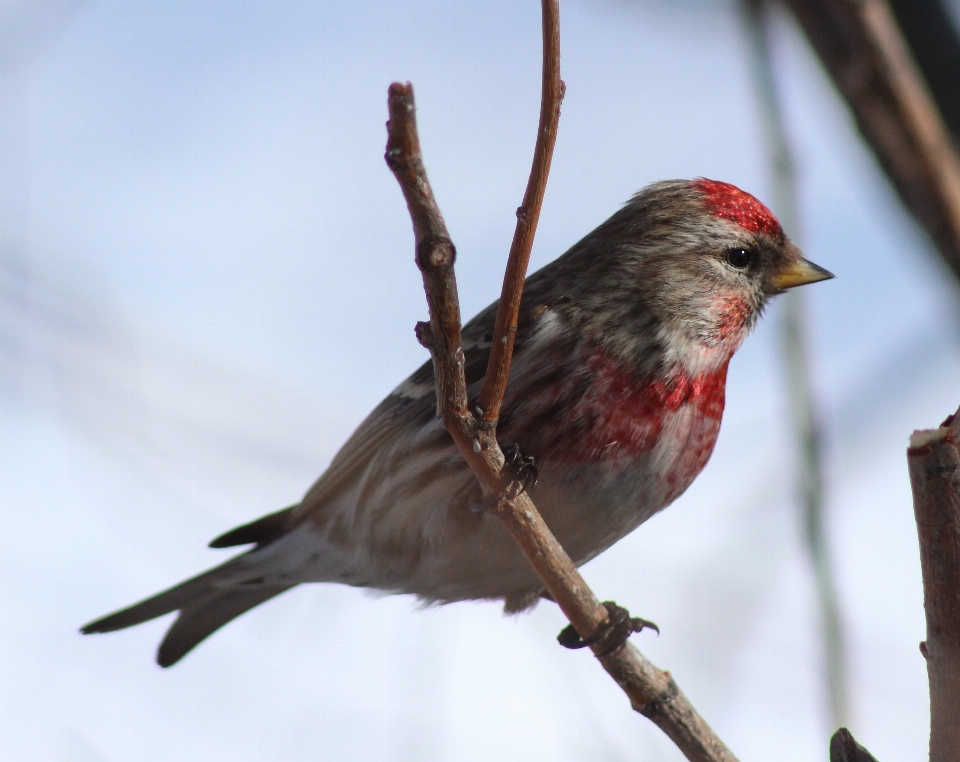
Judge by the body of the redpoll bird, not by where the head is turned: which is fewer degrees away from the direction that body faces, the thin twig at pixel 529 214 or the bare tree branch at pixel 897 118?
the bare tree branch

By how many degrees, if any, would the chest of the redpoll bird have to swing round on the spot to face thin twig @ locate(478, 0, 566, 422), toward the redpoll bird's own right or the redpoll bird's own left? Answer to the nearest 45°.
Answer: approximately 90° to the redpoll bird's own right

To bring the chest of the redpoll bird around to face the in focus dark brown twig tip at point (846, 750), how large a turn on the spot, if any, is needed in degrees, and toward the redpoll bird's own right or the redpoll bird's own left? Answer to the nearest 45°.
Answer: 0° — it already faces it

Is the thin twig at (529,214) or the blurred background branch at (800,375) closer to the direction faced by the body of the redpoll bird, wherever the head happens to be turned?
the blurred background branch

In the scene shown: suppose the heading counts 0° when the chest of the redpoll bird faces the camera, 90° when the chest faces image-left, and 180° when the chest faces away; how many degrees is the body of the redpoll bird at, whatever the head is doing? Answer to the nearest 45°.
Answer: approximately 270°
